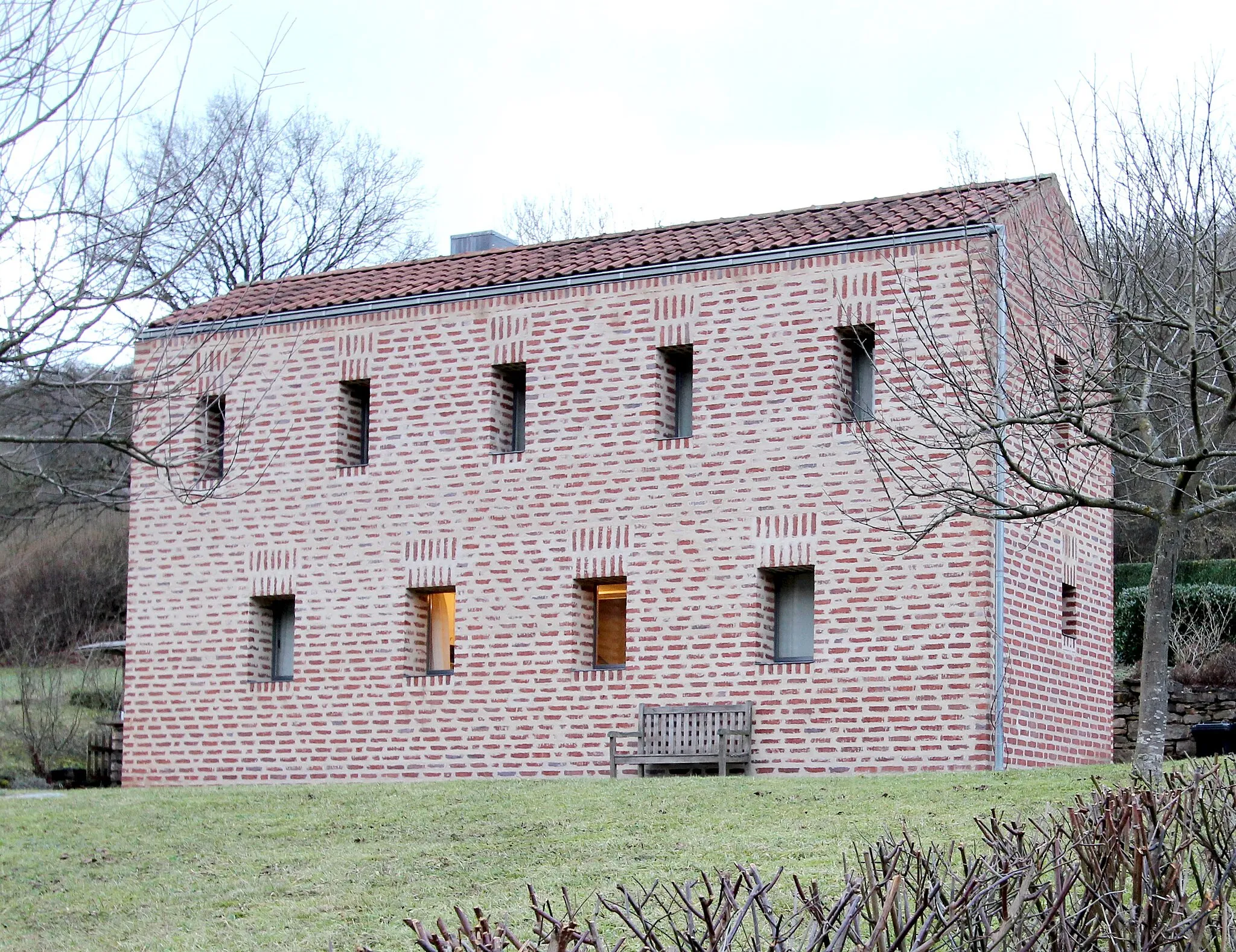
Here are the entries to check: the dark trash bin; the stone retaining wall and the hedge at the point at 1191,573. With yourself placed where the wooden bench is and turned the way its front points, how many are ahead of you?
0

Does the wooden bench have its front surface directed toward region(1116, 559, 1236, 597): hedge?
no

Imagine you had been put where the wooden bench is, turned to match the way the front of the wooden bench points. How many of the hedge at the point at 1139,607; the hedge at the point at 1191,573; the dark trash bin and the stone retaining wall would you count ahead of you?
0

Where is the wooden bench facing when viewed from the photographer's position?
facing the viewer and to the left of the viewer

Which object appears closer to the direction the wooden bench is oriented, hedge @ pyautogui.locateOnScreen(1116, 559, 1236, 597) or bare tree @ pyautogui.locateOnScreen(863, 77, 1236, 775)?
the bare tree

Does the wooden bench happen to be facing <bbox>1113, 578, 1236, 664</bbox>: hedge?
no

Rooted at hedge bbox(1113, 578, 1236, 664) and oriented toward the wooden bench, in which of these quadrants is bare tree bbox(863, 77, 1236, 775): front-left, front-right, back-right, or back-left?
front-left

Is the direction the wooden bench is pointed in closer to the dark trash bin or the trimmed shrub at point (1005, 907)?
the trimmed shrub

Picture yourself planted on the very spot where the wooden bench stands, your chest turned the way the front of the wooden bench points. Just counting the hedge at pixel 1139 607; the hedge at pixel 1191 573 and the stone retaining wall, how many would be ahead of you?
0

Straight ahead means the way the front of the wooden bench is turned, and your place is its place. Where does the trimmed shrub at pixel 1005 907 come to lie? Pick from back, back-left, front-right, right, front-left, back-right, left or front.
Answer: front-left

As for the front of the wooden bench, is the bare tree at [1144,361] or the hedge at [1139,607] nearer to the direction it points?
the bare tree

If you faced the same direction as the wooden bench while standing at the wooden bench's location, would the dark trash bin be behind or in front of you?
behind

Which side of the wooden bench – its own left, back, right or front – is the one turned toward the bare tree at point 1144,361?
left

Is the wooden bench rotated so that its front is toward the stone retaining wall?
no

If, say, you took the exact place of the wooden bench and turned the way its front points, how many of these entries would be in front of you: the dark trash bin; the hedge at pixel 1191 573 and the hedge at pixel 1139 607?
0
